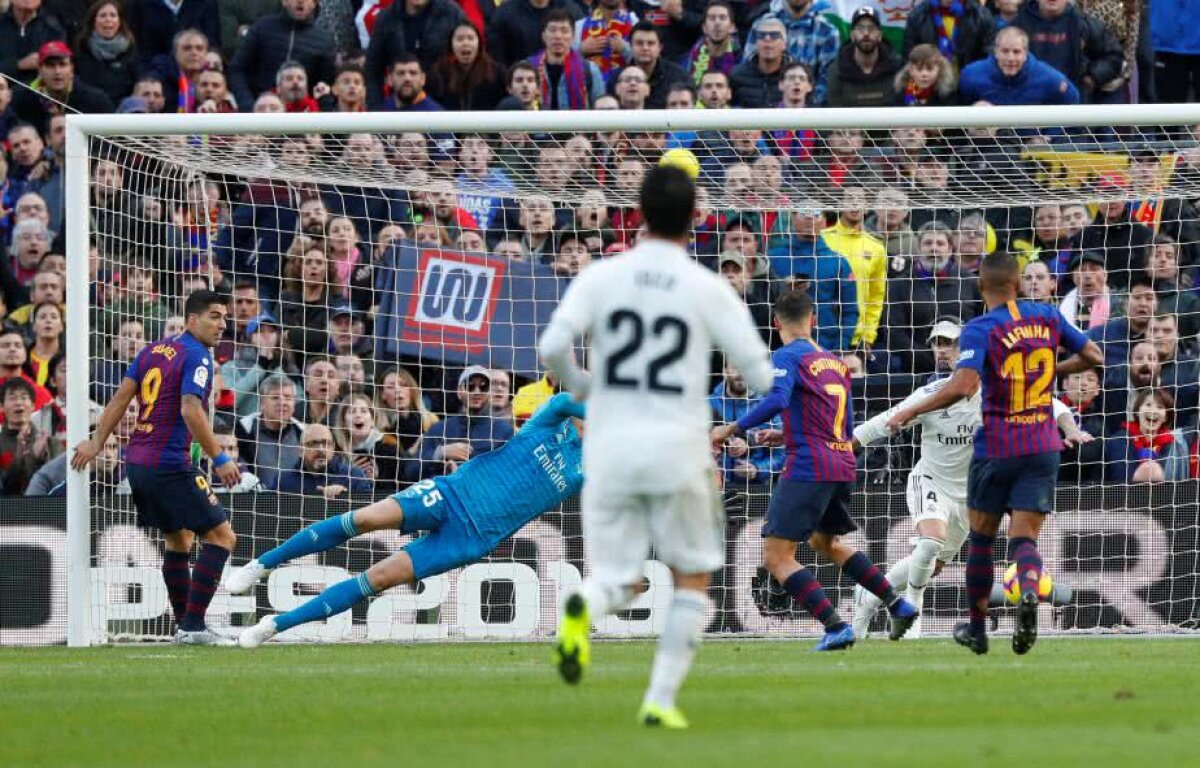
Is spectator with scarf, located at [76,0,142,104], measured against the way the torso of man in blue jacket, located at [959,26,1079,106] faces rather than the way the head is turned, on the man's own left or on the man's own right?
on the man's own right

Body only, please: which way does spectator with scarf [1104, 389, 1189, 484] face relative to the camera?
toward the camera

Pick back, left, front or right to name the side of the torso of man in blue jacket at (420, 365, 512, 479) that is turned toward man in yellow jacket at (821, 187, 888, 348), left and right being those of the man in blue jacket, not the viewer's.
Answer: left

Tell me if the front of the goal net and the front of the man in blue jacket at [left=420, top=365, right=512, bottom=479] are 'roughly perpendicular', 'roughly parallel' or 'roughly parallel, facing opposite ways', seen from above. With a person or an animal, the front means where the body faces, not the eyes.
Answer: roughly parallel

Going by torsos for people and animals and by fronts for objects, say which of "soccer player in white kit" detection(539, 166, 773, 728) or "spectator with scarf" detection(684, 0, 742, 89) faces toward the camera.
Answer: the spectator with scarf

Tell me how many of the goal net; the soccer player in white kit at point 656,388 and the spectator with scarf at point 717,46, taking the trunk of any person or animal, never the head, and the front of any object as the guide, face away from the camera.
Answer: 1

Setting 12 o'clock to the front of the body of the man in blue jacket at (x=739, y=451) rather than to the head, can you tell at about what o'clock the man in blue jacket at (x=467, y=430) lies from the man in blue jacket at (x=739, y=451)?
the man in blue jacket at (x=467, y=430) is roughly at 3 o'clock from the man in blue jacket at (x=739, y=451).

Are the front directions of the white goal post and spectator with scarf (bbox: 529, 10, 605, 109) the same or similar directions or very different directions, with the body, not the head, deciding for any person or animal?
same or similar directions

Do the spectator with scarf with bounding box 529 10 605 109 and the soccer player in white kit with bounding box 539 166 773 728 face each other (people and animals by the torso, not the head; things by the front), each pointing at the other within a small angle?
yes

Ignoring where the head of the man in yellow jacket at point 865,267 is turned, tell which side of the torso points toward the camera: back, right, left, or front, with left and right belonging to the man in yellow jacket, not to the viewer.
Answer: front

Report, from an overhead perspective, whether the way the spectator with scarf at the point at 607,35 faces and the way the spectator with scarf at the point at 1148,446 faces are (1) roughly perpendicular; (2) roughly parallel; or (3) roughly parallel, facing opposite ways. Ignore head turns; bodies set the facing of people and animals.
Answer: roughly parallel

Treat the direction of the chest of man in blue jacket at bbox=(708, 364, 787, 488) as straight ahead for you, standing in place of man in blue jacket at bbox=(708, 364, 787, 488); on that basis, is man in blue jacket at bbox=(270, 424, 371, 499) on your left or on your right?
on your right

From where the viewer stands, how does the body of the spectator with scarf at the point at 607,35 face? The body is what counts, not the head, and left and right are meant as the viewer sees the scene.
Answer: facing the viewer

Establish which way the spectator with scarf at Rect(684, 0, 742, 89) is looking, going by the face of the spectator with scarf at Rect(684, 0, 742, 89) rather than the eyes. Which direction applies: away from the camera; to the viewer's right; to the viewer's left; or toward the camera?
toward the camera

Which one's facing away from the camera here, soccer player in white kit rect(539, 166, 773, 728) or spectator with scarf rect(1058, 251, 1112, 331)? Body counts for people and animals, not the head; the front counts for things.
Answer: the soccer player in white kit

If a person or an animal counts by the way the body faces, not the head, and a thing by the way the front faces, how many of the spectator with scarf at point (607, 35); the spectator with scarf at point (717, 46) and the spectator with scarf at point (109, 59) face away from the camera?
0

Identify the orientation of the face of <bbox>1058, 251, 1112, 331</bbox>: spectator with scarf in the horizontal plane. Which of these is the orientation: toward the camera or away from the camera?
toward the camera

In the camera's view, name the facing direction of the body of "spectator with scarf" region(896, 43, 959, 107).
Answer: toward the camera
